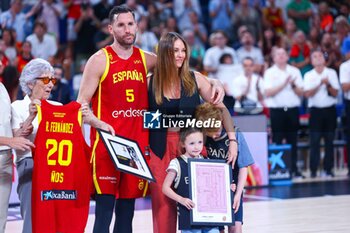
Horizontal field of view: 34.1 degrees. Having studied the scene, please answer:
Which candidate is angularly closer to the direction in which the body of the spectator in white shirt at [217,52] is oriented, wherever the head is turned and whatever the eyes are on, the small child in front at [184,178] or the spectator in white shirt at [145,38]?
the small child in front

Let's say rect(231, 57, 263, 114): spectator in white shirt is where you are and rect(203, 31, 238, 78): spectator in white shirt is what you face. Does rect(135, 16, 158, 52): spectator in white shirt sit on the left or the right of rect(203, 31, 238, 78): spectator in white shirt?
left

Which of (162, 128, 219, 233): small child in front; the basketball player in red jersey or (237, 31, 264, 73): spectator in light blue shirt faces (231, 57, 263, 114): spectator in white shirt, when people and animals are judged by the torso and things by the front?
(237, 31, 264, 73): spectator in light blue shirt

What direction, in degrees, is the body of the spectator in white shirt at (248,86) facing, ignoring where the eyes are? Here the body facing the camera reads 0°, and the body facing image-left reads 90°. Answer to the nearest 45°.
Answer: approximately 0°

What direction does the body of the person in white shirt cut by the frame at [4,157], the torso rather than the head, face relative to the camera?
to the viewer's right

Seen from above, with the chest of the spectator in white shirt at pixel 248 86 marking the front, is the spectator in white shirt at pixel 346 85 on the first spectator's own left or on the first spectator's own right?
on the first spectator's own left

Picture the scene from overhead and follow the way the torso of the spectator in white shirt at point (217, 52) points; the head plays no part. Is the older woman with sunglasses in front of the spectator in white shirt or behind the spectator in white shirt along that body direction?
in front

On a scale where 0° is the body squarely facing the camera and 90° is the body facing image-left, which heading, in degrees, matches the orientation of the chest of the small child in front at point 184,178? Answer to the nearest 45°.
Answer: approximately 315°

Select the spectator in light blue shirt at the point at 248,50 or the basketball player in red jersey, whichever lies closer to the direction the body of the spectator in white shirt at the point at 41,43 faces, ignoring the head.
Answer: the basketball player in red jersey
